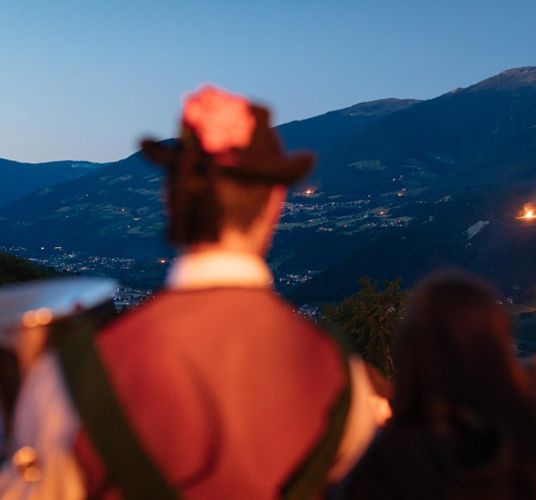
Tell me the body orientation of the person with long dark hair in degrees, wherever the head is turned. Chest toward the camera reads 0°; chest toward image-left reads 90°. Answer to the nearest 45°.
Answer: approximately 180°

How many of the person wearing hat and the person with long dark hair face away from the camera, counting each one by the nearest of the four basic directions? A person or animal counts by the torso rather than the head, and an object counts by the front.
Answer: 2

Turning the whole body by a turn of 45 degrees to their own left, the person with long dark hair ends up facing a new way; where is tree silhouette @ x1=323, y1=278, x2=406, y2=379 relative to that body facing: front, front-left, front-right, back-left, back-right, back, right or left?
front-right

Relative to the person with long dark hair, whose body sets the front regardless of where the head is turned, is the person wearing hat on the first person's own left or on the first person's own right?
on the first person's own left

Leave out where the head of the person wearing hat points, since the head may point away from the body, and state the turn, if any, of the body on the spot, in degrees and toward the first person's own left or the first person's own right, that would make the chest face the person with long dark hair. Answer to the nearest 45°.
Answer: approximately 90° to the first person's own right

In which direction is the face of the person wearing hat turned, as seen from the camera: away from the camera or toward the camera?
away from the camera

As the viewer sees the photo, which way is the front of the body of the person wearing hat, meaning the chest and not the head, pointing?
away from the camera
